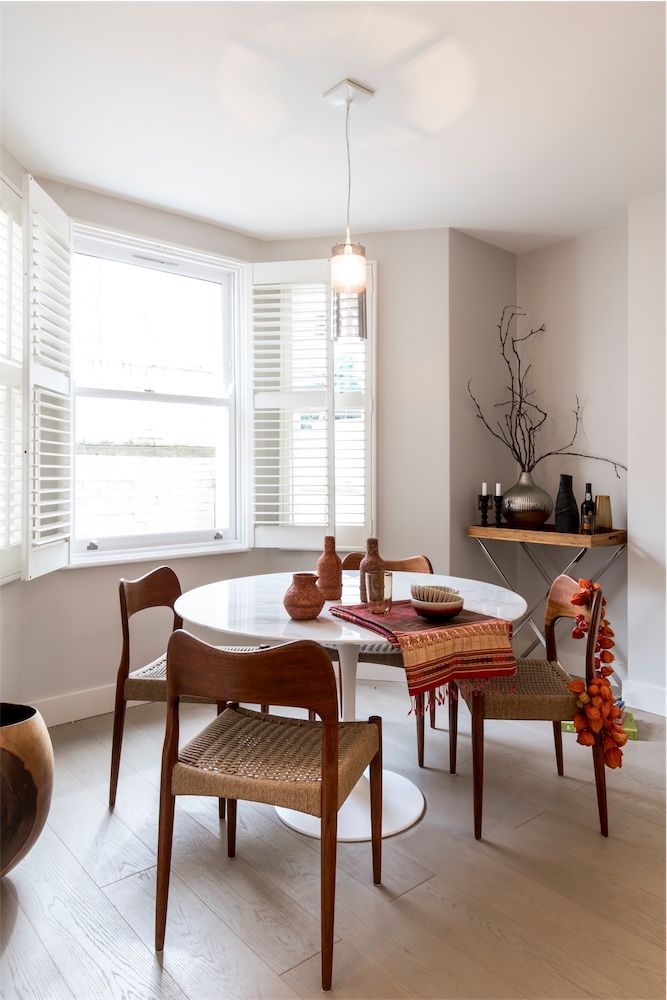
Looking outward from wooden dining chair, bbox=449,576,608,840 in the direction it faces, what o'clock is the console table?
The console table is roughly at 3 o'clock from the wooden dining chair.

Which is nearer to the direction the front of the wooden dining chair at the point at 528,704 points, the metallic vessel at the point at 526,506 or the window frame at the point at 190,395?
the window frame

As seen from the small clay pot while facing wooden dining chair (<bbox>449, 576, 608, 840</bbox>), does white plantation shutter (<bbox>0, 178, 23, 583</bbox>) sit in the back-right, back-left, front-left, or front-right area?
back-left

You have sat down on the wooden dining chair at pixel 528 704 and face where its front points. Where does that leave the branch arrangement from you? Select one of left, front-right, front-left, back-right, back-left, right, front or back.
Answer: right

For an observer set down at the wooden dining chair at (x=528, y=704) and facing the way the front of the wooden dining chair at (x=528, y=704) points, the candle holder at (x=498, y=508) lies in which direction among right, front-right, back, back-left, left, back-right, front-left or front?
right

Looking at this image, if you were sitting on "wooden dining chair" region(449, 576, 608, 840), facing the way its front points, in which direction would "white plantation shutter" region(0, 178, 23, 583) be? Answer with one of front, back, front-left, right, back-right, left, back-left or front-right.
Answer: front

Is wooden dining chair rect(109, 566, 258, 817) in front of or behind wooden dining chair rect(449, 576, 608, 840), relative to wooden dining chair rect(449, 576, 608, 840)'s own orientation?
in front

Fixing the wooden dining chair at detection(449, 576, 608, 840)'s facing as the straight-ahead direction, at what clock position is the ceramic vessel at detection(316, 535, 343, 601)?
The ceramic vessel is roughly at 12 o'clock from the wooden dining chair.

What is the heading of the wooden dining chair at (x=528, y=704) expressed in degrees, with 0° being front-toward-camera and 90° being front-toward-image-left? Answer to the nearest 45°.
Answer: approximately 90°

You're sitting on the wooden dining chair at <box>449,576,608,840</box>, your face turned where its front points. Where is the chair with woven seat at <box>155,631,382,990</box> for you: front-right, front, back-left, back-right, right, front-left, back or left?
front-left

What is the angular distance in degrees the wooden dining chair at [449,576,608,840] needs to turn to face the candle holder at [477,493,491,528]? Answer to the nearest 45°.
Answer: approximately 90° to its right

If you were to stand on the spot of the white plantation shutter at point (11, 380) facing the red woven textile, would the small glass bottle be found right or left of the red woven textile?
left

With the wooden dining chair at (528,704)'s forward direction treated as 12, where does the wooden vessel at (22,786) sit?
The wooden vessel is roughly at 11 o'clock from the wooden dining chair.

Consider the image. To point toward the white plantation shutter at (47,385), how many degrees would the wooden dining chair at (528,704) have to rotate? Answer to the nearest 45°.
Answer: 0° — it already faces it

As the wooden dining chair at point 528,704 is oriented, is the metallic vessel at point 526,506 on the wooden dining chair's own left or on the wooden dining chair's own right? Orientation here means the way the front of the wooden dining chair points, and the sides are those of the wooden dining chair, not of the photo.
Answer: on the wooden dining chair's own right

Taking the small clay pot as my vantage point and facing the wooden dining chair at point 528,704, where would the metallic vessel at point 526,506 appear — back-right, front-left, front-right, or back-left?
front-left
